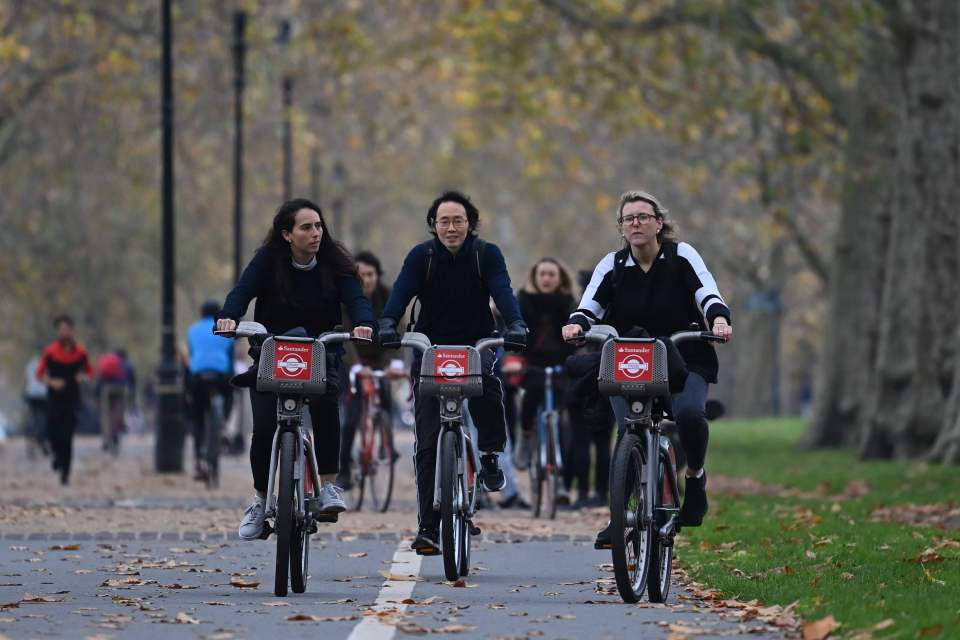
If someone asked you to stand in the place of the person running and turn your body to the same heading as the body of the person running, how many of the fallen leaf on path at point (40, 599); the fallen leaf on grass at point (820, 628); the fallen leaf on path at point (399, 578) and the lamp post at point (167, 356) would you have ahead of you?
3

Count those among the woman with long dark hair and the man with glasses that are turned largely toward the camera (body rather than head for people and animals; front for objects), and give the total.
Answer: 2

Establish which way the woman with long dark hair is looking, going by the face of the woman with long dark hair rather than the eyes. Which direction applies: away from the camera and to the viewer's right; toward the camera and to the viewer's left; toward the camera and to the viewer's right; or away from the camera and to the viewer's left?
toward the camera and to the viewer's right

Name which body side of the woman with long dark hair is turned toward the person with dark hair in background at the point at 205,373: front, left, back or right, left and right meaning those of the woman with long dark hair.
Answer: back

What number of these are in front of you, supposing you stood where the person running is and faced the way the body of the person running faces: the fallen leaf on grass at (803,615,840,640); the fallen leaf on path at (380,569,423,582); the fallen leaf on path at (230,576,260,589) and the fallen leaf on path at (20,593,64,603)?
4

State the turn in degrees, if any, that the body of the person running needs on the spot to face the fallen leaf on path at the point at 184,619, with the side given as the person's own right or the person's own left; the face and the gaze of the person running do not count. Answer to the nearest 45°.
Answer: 0° — they already face it

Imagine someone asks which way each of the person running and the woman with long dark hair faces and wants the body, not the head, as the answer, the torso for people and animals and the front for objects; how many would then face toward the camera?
2

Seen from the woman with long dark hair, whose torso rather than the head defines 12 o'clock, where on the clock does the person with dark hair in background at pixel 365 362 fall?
The person with dark hair in background is roughly at 6 o'clock from the woman with long dark hair.
